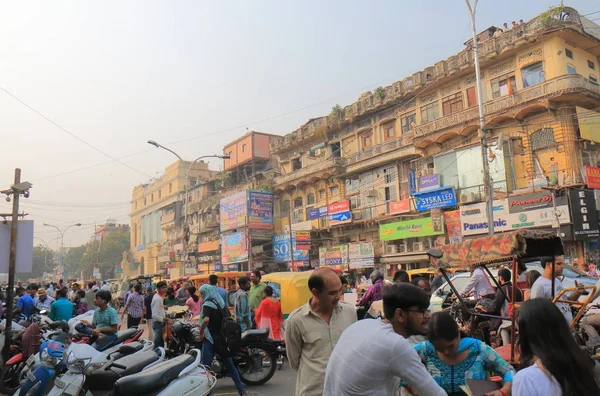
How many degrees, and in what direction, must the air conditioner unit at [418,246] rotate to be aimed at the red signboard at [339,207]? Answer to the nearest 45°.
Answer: approximately 90° to its right

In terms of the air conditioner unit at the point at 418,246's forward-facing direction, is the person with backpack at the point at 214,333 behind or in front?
in front

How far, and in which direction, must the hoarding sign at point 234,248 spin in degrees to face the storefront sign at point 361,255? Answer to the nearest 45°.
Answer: approximately 90° to its left

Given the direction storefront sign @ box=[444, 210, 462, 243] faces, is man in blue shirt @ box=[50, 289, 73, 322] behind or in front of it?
in front

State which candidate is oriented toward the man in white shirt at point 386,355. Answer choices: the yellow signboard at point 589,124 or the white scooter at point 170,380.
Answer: the yellow signboard

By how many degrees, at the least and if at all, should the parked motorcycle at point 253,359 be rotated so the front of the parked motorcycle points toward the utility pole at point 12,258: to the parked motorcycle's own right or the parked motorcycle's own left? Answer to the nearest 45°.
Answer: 0° — it already faces it

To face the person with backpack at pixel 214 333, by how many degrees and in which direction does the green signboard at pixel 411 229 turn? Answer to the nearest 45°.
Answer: approximately 45° to its left

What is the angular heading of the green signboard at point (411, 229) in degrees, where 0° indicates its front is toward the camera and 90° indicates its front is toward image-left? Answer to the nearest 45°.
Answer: approximately 45°

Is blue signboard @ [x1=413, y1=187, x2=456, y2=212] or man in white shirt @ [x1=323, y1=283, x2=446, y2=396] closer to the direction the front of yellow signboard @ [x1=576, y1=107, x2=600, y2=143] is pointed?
the man in white shirt

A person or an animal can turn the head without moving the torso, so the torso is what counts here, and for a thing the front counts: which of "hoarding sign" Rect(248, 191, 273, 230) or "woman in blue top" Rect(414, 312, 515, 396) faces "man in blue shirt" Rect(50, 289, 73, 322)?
the hoarding sign

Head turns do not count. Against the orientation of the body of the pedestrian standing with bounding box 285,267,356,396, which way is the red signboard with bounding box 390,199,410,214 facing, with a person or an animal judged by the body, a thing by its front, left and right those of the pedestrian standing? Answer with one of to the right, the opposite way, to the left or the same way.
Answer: to the right

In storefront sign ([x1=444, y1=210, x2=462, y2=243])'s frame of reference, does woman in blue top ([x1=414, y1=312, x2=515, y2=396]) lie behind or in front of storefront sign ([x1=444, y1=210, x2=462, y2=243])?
in front

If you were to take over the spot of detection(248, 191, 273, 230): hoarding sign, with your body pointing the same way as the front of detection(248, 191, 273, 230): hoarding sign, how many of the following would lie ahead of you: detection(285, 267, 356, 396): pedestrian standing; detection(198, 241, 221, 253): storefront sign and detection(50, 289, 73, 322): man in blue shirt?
2

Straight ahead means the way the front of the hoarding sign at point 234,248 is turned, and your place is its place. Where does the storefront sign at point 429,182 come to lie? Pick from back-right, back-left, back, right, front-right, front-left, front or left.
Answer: left

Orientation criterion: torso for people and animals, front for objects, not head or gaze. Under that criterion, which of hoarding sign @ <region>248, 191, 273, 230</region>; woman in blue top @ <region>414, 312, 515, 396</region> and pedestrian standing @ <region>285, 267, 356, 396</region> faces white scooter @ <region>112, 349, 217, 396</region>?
the hoarding sign

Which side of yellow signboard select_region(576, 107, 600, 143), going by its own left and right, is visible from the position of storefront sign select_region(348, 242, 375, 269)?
right

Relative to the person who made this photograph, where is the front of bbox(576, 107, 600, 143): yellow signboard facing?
facing the viewer
